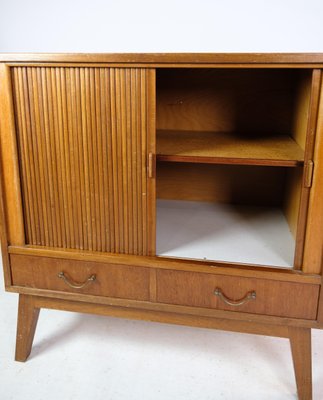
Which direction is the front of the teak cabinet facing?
toward the camera
